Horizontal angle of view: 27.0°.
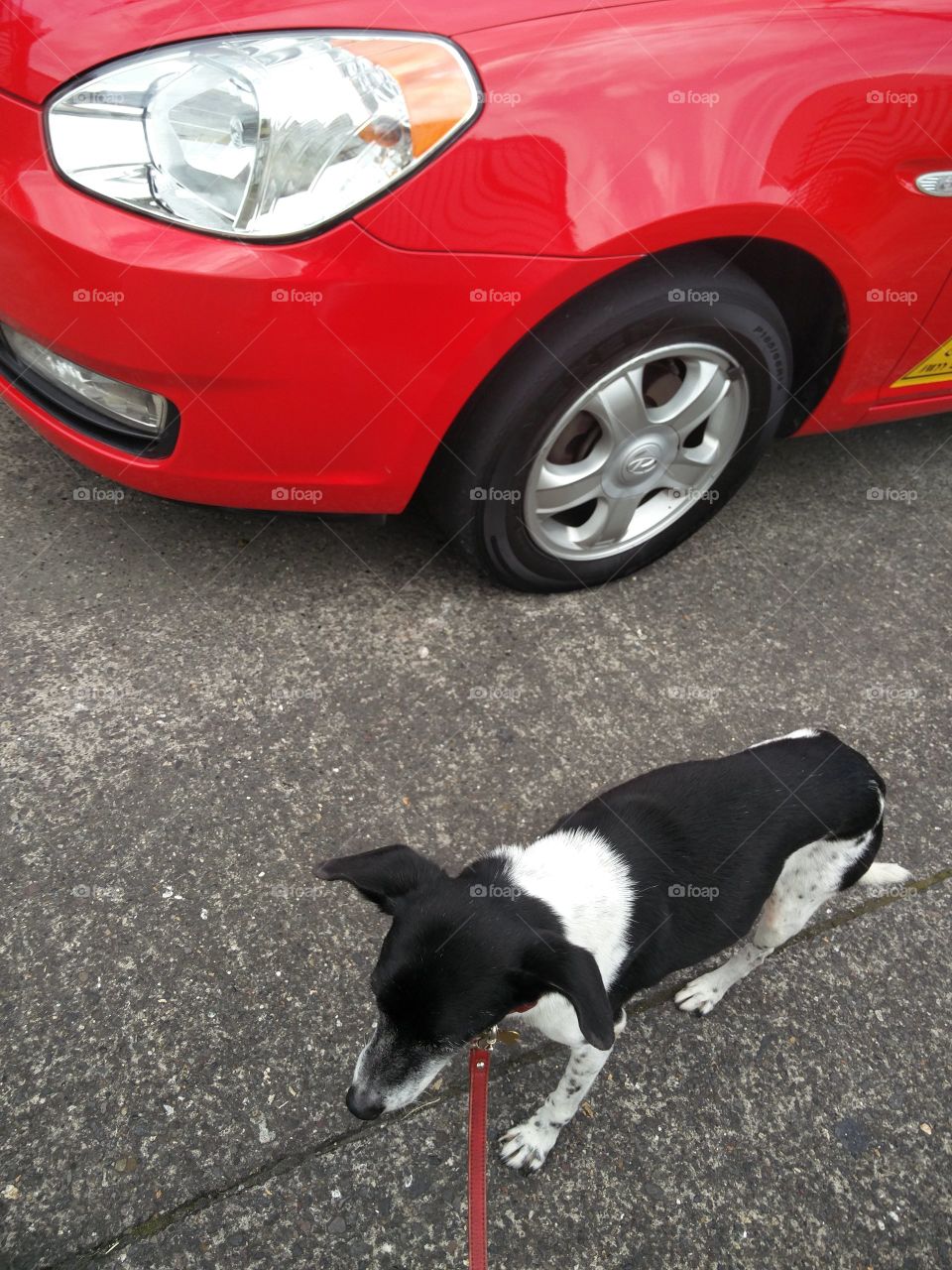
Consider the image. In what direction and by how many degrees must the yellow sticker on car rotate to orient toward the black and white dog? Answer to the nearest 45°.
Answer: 0° — it already faces it

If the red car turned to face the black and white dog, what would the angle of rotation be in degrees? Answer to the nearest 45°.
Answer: approximately 45° to its left

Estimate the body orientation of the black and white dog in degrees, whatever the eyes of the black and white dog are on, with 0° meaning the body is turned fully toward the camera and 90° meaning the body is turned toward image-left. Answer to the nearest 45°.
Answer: approximately 45°

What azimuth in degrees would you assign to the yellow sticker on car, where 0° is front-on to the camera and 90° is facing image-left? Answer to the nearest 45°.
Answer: approximately 0°
